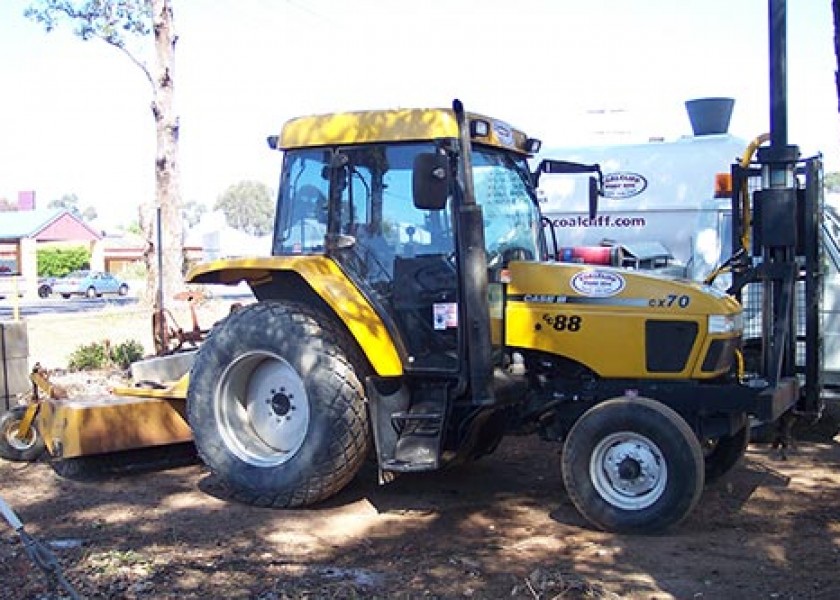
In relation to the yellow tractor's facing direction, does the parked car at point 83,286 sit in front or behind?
behind

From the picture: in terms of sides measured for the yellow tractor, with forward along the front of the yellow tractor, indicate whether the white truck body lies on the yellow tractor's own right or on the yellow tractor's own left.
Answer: on the yellow tractor's own left

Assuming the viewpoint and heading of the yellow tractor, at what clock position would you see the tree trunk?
The tree trunk is roughly at 7 o'clock from the yellow tractor.

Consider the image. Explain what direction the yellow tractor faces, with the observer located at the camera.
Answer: facing the viewer and to the right of the viewer
